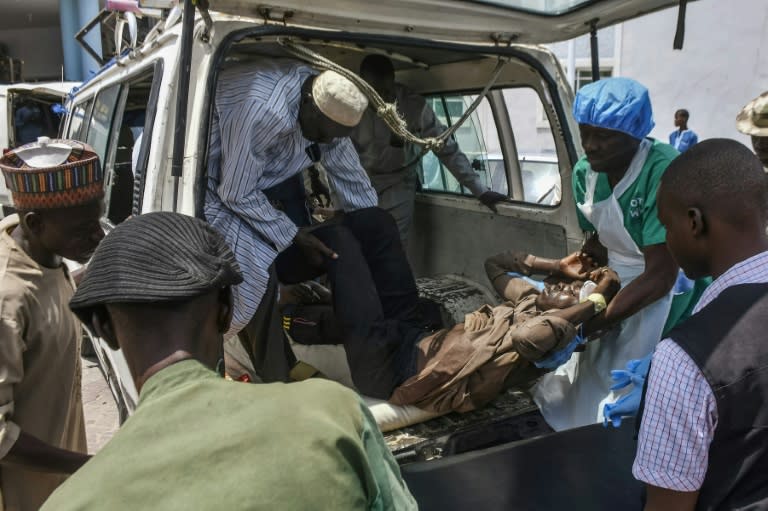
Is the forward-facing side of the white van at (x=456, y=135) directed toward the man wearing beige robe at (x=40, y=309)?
no

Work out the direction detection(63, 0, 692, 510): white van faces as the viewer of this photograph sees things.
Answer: facing away from the viewer and to the left of the viewer

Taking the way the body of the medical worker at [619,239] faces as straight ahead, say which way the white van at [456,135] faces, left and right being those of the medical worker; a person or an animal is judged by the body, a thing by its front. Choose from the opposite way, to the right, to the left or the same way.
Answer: to the right

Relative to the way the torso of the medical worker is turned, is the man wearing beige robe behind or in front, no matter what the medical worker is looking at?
in front

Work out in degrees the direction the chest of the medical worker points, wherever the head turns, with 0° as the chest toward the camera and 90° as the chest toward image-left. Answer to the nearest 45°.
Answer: approximately 45°
